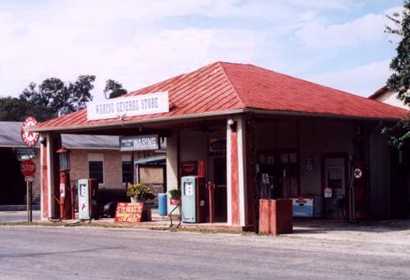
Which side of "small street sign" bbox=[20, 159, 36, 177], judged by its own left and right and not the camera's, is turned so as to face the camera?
front

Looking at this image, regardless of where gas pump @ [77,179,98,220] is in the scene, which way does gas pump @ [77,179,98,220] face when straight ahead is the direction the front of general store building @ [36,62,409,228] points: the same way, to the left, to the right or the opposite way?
the same way

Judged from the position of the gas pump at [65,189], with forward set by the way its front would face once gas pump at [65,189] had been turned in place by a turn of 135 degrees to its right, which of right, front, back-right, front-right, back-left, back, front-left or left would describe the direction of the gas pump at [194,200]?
back-right

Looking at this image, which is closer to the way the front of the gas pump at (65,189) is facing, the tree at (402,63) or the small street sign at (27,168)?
the small street sign

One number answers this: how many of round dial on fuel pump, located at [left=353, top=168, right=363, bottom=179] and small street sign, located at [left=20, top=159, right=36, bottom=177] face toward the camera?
2

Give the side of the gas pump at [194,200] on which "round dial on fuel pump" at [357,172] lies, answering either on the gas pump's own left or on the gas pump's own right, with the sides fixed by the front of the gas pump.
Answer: on the gas pump's own left

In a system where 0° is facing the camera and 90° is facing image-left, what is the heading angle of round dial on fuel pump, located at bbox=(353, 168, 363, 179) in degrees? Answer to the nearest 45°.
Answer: approximately 0°

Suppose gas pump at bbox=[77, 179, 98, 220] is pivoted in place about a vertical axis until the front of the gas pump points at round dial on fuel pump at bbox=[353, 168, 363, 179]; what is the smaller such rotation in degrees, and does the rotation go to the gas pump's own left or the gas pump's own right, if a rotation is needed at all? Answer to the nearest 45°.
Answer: approximately 90° to the gas pump's own left

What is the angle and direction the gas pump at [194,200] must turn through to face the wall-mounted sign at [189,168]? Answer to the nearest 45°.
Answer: approximately 135° to its right

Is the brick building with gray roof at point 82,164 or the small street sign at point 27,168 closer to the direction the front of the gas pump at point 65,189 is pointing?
the small street sign

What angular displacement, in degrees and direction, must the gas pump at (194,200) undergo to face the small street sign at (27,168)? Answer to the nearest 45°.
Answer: approximately 90° to its right

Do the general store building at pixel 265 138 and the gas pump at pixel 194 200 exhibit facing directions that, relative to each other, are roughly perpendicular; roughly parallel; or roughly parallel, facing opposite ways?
roughly parallel

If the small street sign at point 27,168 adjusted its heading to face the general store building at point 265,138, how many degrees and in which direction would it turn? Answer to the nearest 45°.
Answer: approximately 45° to its left

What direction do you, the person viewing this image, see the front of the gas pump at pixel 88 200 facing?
facing the viewer and to the left of the viewer

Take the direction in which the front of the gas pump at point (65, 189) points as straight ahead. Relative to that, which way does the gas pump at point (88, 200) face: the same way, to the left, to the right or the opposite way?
the same way

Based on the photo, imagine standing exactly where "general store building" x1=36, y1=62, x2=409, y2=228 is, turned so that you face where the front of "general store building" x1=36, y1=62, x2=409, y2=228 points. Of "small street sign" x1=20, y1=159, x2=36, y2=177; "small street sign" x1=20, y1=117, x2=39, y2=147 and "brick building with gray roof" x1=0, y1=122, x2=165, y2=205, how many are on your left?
0

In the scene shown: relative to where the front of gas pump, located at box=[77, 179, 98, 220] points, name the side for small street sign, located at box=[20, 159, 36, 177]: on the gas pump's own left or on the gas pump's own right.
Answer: on the gas pump's own right
